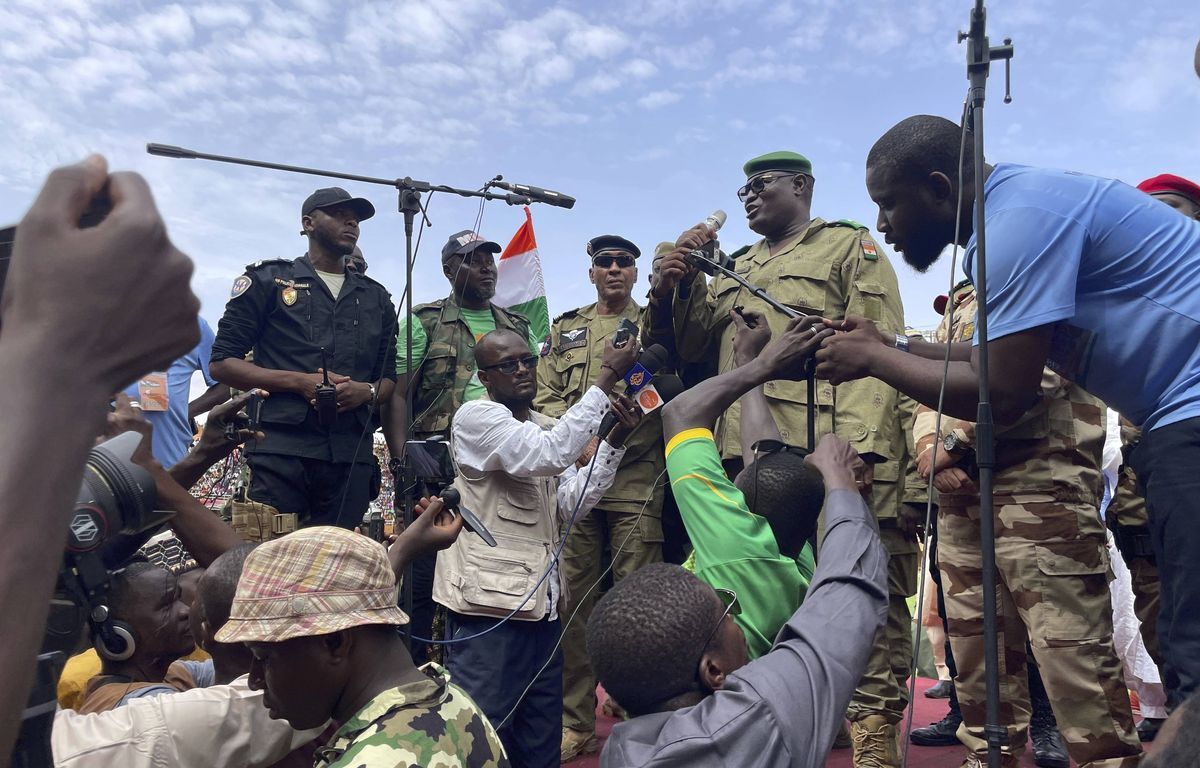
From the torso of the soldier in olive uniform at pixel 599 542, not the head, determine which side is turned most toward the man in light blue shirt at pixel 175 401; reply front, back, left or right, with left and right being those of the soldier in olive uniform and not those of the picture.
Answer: right

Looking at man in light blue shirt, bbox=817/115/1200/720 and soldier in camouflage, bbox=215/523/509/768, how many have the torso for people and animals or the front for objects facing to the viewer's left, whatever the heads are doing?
2

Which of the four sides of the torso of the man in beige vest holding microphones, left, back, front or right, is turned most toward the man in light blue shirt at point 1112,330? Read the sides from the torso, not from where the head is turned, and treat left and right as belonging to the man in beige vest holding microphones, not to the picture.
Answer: front

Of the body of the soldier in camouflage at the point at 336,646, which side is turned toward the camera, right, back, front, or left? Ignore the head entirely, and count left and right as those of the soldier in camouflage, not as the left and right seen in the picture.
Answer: left

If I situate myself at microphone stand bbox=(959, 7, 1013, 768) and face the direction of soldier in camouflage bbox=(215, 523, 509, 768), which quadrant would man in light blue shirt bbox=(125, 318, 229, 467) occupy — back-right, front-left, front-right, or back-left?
front-right

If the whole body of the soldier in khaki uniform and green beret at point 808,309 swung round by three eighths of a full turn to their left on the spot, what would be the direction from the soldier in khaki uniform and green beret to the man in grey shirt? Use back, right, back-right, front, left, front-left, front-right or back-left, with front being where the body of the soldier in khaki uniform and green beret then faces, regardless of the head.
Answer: right

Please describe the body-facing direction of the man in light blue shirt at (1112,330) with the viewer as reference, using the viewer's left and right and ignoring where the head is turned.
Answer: facing to the left of the viewer

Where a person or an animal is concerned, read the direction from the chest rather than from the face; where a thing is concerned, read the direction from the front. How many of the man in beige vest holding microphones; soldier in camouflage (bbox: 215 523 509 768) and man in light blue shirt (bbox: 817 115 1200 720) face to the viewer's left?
2

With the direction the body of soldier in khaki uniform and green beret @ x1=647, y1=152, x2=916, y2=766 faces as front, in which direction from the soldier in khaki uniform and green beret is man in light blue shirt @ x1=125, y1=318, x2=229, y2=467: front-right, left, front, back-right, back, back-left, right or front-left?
front-right

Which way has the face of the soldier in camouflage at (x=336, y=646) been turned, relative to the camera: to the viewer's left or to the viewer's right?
to the viewer's left

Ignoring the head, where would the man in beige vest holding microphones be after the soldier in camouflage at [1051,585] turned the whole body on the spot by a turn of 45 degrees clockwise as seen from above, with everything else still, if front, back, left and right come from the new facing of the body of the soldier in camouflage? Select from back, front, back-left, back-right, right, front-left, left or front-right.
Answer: front

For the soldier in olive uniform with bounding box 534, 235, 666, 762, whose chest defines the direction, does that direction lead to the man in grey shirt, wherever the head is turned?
yes

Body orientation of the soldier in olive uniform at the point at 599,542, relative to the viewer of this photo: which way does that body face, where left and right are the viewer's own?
facing the viewer

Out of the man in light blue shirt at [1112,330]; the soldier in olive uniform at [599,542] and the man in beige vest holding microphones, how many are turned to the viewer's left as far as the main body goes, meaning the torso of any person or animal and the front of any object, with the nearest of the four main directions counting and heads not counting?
1
